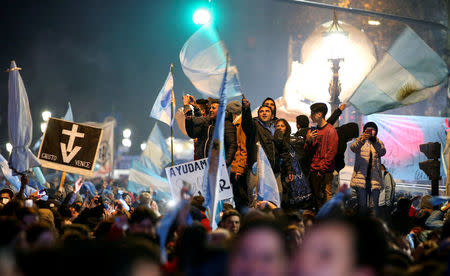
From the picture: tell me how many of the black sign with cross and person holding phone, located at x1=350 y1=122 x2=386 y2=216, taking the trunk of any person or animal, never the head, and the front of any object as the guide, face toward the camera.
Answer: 2

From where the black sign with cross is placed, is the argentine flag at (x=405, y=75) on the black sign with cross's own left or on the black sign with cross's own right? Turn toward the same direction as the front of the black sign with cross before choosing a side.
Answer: on the black sign with cross's own left

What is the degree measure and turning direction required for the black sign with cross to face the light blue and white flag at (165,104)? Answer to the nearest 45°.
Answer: approximately 90° to its left

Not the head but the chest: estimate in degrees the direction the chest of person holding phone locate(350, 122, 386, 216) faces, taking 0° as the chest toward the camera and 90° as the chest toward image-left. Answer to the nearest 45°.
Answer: approximately 0°
